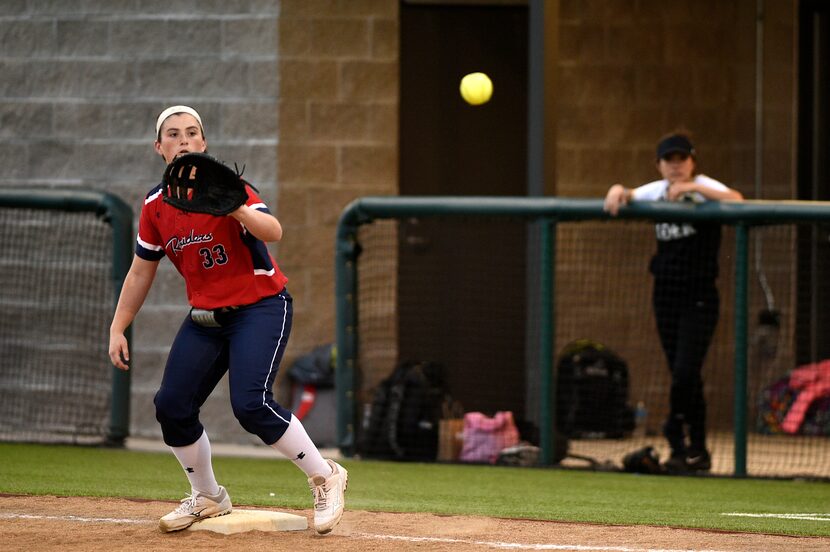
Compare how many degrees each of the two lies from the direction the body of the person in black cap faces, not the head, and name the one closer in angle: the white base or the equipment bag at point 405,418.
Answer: the white base

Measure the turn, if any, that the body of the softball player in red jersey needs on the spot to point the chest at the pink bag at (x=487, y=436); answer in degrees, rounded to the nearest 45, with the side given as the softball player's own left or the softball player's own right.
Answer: approximately 180°

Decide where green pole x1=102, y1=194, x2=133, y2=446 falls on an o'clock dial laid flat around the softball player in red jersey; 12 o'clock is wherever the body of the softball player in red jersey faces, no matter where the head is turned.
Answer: The green pole is roughly at 4 o'clock from the softball player in red jersey.

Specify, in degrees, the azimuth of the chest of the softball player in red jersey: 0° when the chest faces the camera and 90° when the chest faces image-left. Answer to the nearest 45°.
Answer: approximately 45°

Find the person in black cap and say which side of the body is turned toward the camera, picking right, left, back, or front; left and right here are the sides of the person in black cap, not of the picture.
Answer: front

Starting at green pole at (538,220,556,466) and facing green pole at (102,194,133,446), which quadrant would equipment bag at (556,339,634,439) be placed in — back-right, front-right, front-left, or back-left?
back-right

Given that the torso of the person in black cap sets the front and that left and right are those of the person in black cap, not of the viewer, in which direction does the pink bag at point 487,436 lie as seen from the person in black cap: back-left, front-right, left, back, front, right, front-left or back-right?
right

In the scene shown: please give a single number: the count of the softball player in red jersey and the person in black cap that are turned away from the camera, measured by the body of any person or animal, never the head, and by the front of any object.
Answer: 0

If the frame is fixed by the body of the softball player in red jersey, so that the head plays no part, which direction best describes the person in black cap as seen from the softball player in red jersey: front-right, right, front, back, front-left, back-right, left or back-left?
back

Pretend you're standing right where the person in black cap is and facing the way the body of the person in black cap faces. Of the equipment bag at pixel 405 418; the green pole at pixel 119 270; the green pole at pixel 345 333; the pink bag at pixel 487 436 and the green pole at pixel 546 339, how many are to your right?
5

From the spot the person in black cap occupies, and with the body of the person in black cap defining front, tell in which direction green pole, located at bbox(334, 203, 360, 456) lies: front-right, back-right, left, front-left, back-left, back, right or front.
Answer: right

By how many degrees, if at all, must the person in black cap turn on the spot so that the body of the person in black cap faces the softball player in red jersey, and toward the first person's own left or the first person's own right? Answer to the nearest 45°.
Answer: approximately 45° to the first person's own right

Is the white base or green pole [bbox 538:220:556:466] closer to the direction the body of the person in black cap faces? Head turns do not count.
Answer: the white base

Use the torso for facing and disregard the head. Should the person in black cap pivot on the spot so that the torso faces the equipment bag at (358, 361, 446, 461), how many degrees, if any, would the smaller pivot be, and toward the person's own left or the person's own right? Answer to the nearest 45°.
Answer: approximately 90° to the person's own right
